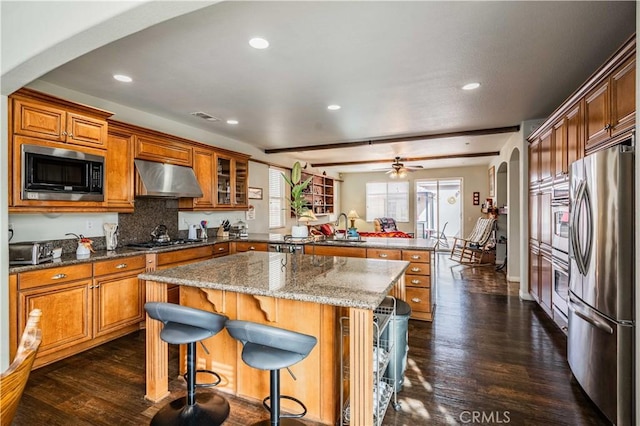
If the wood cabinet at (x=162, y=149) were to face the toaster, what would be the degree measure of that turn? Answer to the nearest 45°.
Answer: approximately 90° to its right

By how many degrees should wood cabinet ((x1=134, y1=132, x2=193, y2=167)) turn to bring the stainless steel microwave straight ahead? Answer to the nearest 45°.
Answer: approximately 90° to its right

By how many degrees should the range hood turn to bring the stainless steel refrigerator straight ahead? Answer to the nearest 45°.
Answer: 0° — it already faces it

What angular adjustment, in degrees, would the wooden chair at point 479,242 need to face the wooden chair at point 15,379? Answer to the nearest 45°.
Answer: approximately 45° to its left

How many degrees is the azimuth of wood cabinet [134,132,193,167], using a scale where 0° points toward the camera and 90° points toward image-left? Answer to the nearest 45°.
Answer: approximately 315°

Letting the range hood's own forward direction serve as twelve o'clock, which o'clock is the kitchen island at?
The kitchen island is roughly at 1 o'clock from the range hood.

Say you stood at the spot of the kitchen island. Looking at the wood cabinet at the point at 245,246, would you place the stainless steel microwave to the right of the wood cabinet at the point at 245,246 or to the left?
left

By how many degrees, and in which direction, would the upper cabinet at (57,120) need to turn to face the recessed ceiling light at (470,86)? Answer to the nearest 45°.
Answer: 0° — it already faces it
